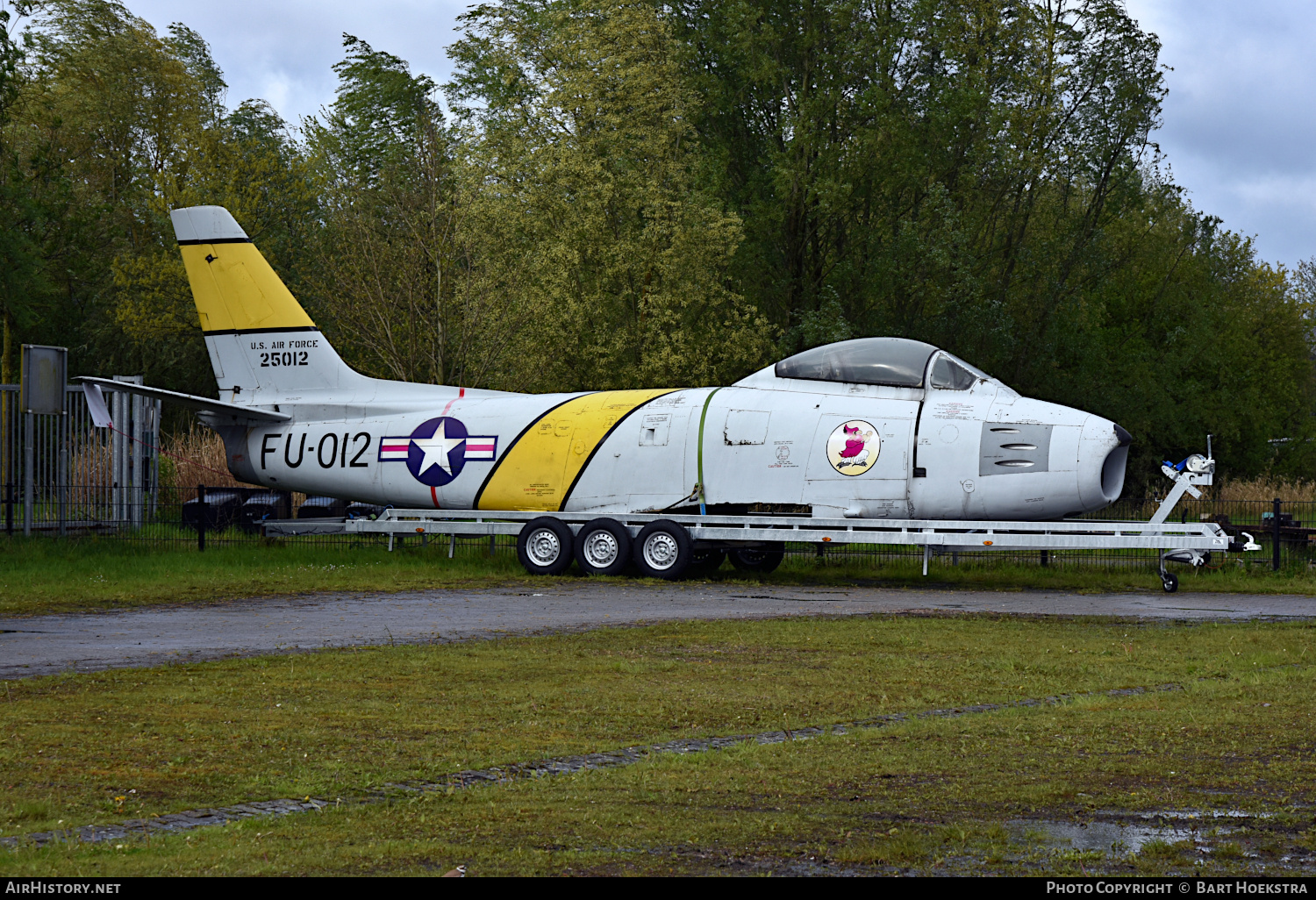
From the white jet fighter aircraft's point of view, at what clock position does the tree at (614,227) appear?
The tree is roughly at 9 o'clock from the white jet fighter aircraft.

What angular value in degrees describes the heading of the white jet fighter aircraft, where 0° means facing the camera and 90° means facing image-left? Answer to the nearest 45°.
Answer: approximately 270°

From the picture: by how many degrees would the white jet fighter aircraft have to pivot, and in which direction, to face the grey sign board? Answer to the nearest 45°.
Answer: approximately 180°

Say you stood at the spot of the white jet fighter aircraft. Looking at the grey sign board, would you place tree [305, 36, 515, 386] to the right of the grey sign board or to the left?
right

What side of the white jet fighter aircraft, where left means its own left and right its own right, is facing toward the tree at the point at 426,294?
left

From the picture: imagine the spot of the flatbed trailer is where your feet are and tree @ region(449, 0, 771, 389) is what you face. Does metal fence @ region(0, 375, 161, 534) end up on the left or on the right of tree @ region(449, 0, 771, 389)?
left
